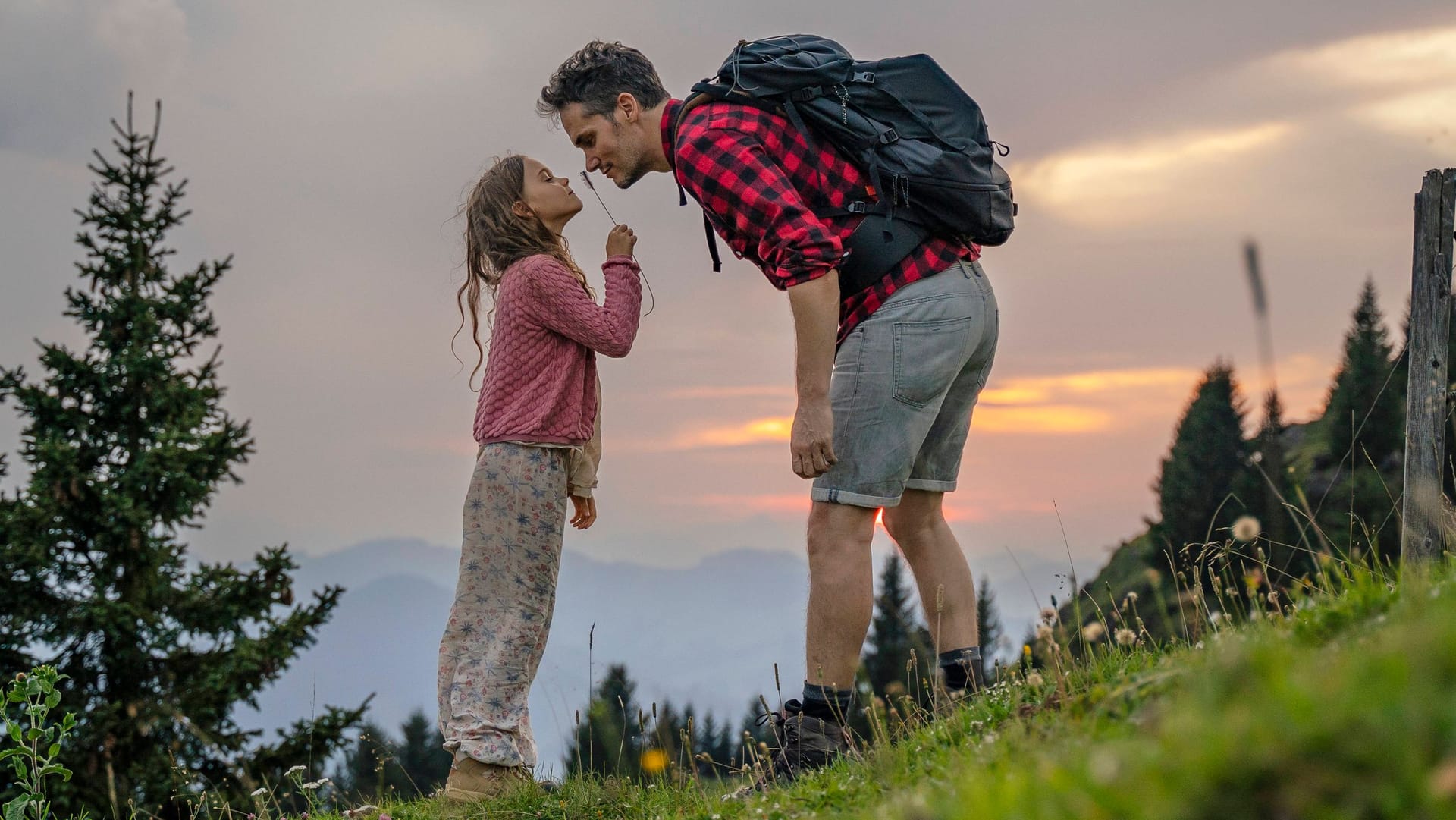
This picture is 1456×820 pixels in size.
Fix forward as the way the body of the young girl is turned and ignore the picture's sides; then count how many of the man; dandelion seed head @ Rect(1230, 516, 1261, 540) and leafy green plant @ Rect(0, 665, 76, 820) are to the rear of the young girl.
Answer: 1

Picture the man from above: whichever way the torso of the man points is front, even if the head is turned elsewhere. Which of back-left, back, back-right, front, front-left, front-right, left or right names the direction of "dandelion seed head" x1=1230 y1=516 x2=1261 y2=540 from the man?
back-left

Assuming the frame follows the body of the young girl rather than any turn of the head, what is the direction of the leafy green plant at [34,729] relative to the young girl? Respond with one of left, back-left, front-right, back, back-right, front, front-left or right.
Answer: back

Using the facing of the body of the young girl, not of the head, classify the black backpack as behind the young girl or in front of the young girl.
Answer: in front

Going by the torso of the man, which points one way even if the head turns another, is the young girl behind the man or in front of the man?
in front

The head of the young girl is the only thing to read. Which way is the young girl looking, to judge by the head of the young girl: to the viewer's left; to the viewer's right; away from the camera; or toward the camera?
to the viewer's right

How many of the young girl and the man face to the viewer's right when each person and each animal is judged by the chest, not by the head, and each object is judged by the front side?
1

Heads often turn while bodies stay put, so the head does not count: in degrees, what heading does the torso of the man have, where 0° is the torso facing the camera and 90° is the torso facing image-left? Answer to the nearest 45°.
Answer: approximately 90°

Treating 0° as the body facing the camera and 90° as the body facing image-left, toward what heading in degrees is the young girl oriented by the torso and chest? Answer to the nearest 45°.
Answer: approximately 270°

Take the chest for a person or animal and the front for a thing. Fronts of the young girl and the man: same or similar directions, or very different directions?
very different directions

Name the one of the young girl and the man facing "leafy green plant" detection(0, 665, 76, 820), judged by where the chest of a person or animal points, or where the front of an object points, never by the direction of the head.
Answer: the man

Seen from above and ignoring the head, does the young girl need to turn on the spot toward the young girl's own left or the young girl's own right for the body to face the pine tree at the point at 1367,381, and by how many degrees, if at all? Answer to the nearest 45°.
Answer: approximately 45° to the young girl's own left

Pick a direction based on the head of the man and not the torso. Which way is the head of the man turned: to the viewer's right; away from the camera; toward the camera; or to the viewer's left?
to the viewer's left

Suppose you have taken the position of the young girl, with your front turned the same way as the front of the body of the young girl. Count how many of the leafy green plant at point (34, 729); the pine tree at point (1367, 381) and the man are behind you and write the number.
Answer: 1

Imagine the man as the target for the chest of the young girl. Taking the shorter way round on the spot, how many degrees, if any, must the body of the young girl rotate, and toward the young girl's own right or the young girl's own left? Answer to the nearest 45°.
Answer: approximately 45° to the young girl's own right
